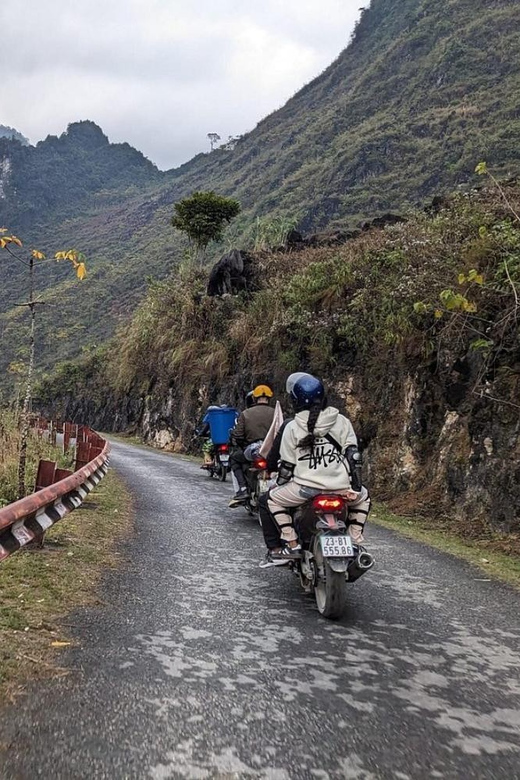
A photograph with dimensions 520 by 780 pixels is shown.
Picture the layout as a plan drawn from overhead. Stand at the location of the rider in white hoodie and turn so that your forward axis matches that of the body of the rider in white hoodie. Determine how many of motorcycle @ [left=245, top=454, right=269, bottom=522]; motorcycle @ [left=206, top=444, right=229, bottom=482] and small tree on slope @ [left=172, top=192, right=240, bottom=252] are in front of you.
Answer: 3

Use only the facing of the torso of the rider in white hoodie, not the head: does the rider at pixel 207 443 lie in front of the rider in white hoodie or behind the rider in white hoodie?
in front

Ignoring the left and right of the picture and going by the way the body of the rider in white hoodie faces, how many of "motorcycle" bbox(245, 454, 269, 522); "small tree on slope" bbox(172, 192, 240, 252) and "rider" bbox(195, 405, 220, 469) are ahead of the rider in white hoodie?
3

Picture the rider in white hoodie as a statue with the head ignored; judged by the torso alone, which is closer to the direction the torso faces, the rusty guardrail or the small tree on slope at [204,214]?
the small tree on slope

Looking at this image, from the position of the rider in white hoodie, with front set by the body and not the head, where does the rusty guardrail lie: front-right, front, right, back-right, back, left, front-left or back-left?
left

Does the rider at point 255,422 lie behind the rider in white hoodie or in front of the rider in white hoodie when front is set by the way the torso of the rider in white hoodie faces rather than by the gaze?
in front

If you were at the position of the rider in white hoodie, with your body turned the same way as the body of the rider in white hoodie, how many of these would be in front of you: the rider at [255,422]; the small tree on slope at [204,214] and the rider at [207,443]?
3

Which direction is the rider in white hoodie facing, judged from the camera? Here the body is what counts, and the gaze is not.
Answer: away from the camera
